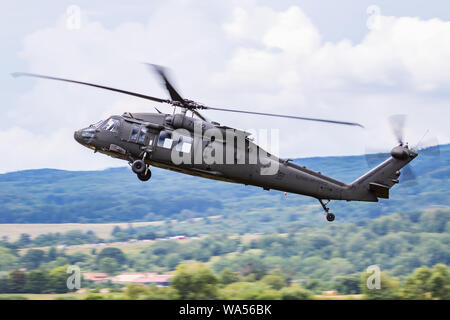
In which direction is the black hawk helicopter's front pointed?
to the viewer's left
